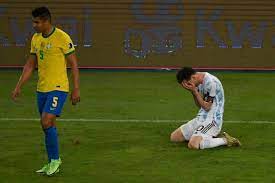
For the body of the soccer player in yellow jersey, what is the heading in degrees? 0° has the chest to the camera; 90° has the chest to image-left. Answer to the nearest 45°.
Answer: approximately 45°

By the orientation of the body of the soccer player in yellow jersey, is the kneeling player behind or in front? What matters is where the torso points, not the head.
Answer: behind
